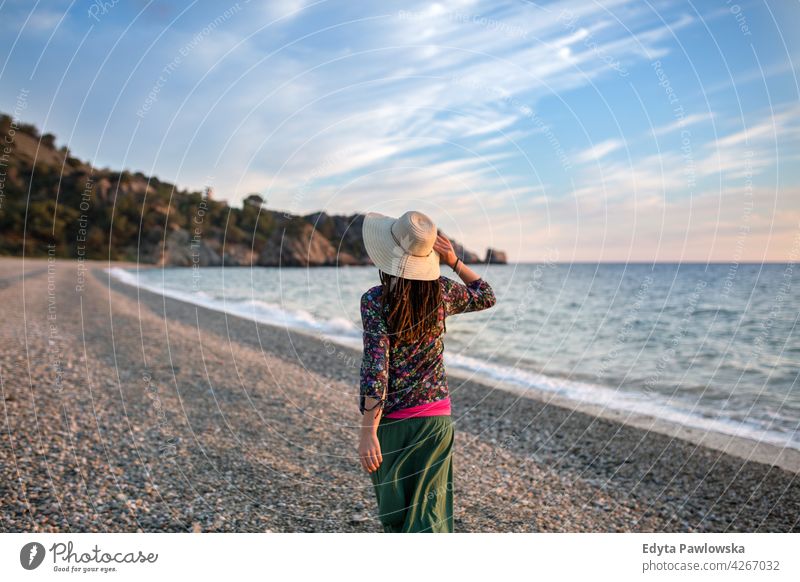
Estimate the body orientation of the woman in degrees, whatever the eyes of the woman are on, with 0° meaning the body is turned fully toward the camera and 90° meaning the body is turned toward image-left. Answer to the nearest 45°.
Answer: approximately 180°

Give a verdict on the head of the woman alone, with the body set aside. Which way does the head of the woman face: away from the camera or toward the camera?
away from the camera
